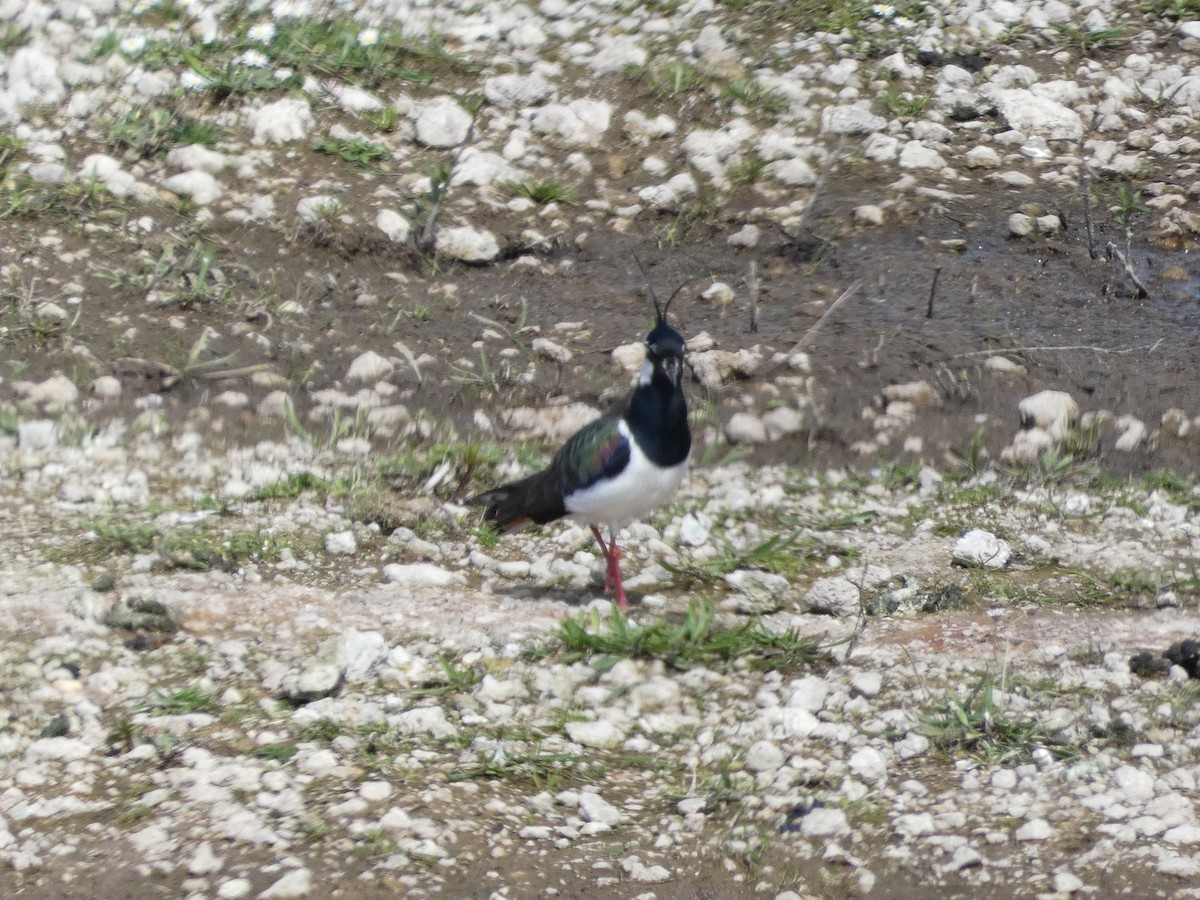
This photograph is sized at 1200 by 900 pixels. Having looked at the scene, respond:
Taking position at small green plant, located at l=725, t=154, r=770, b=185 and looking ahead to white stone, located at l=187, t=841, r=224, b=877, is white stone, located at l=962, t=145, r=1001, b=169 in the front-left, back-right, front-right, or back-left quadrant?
back-left

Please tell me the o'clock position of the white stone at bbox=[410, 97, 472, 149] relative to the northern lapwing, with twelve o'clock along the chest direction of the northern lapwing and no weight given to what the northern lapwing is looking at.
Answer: The white stone is roughly at 7 o'clock from the northern lapwing.

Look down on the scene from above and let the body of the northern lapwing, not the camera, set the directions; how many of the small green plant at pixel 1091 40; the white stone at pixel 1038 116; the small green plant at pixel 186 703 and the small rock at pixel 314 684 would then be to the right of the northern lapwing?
2

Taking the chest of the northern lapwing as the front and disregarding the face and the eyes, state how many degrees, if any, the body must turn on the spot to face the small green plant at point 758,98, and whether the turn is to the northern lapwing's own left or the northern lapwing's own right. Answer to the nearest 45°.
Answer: approximately 135° to the northern lapwing's own left

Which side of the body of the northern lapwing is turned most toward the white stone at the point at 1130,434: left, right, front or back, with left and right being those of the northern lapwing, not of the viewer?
left

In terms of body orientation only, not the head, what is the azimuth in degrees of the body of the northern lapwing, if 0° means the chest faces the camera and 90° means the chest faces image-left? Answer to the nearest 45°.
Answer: approximately 315°

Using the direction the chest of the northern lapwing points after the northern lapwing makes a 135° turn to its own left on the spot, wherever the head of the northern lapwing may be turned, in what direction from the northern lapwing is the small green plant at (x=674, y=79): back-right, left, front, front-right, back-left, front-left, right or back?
front

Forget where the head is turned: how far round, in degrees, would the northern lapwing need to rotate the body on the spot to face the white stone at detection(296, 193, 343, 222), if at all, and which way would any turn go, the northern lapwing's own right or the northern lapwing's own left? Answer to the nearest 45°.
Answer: approximately 180°

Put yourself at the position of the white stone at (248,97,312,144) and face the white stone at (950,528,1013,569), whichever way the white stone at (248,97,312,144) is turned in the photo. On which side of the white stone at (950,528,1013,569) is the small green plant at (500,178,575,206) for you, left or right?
left

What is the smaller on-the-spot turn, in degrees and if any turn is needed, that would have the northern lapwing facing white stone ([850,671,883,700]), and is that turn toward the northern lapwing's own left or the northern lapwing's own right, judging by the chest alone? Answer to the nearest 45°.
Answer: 0° — it already faces it
